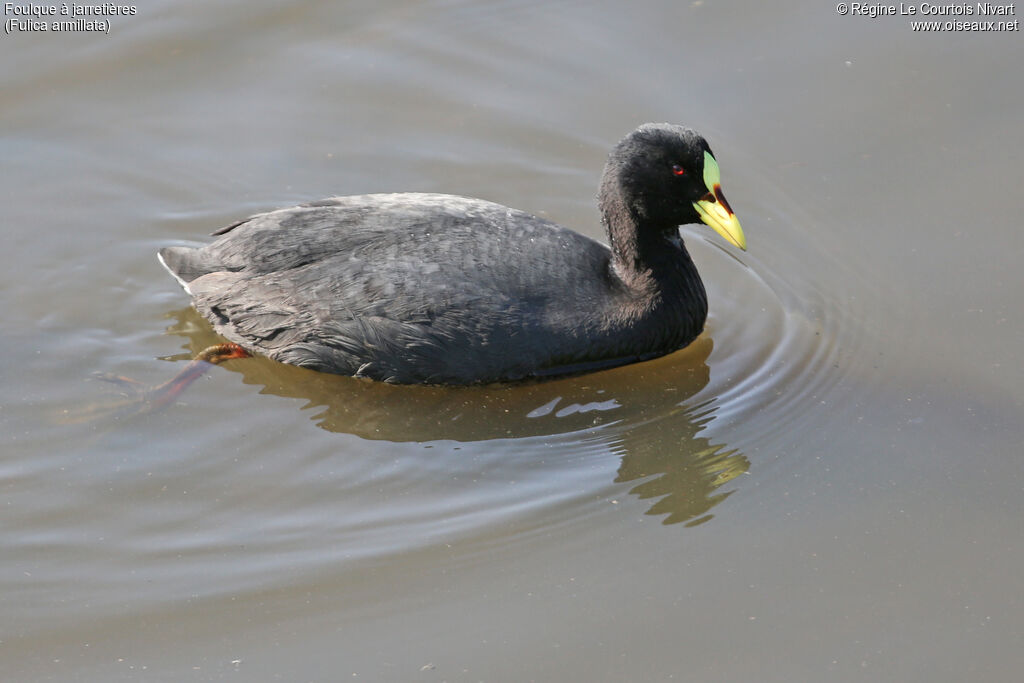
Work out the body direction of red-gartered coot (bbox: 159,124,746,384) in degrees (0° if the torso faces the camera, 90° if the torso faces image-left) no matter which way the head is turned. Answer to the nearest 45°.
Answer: approximately 270°
